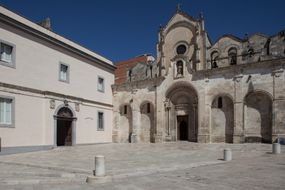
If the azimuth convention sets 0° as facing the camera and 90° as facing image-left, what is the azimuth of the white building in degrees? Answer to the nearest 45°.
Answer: approximately 315°
